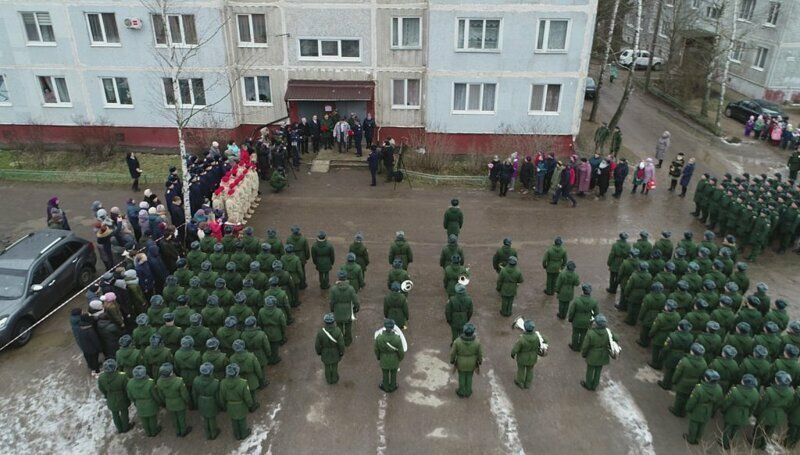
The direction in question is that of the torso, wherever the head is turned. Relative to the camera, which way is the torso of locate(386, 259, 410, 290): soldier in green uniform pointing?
away from the camera

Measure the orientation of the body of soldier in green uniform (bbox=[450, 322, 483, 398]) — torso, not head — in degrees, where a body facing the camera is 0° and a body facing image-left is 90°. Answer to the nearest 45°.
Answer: approximately 180°

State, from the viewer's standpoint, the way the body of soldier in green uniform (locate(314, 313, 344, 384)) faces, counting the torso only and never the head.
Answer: away from the camera

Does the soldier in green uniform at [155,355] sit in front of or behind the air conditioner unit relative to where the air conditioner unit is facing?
in front

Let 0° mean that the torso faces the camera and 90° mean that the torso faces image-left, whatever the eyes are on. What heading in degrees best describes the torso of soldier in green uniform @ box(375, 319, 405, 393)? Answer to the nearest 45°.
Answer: approximately 180°

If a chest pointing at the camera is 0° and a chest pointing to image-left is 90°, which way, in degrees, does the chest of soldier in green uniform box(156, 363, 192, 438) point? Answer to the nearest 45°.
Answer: approximately 225°

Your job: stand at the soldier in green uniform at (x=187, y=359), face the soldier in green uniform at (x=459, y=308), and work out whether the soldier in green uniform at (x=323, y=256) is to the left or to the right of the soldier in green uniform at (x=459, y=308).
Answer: left

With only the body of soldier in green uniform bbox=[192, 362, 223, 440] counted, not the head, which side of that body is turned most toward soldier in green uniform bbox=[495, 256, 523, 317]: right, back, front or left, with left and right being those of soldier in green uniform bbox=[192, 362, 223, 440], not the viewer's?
right

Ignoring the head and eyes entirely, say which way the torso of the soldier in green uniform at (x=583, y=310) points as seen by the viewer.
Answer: away from the camera

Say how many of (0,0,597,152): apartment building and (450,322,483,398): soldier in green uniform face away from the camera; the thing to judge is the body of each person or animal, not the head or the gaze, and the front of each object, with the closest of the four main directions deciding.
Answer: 1

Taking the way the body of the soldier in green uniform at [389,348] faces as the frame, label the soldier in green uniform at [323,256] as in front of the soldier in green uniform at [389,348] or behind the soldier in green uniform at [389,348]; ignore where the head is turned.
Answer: in front

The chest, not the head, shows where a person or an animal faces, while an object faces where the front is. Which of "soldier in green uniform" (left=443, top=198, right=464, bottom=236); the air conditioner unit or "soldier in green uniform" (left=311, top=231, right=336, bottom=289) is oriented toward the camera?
the air conditioner unit
